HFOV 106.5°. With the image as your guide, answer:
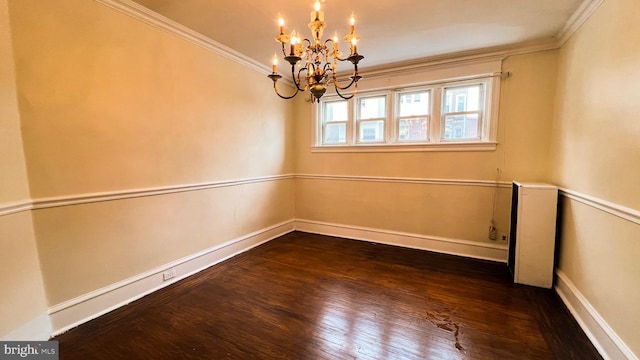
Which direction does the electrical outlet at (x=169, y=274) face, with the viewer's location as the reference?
facing the viewer and to the right of the viewer
